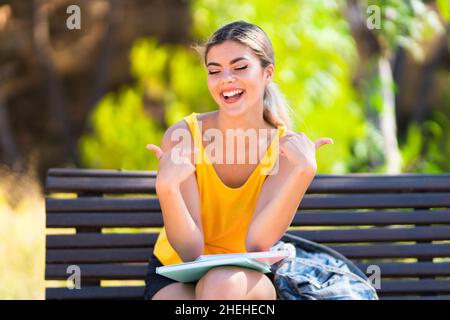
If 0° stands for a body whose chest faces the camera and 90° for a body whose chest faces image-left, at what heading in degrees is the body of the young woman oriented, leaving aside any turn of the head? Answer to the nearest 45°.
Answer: approximately 0°

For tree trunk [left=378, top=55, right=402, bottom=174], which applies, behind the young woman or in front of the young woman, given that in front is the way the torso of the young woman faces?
behind
